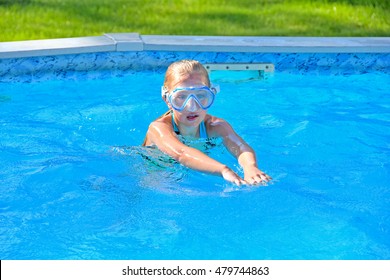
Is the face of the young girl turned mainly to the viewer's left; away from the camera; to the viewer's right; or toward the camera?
toward the camera

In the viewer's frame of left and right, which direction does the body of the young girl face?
facing the viewer and to the right of the viewer
